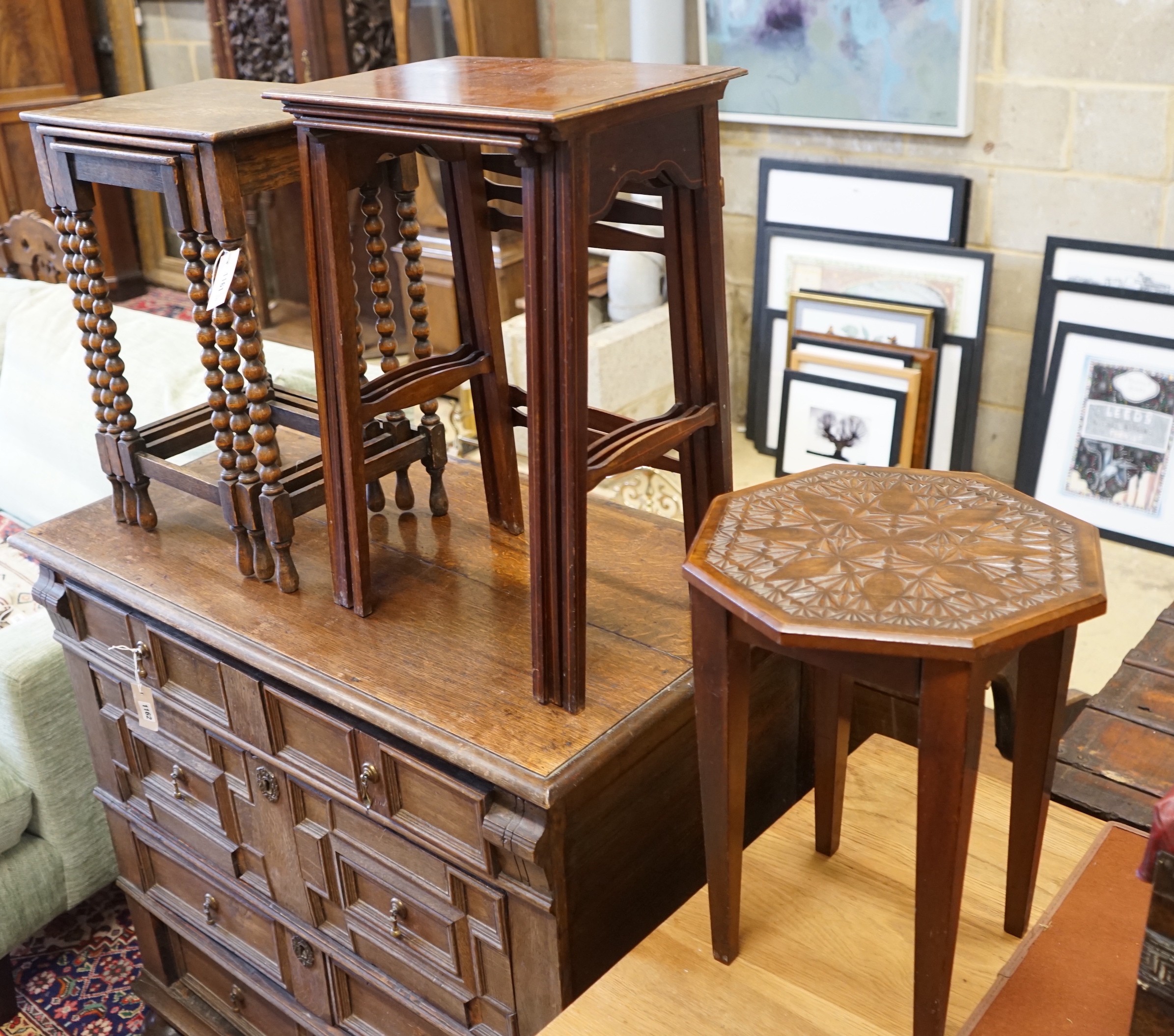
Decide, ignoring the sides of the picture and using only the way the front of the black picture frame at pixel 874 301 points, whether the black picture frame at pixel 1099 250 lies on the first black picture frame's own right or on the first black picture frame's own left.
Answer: on the first black picture frame's own left

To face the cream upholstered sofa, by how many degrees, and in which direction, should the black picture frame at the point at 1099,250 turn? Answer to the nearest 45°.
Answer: approximately 45° to its right

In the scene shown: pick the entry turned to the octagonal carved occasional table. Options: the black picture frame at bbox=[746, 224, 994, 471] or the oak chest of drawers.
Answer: the black picture frame

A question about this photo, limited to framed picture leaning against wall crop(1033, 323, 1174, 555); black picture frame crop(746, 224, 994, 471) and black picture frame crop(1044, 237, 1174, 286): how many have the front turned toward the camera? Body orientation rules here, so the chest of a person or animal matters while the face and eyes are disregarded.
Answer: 3

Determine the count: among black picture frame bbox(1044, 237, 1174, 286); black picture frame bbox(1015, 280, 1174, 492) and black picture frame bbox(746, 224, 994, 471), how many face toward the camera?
3

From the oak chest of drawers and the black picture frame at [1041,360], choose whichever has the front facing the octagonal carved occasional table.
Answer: the black picture frame

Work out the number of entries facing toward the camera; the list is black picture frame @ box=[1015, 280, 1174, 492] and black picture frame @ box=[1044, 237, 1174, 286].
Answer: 2

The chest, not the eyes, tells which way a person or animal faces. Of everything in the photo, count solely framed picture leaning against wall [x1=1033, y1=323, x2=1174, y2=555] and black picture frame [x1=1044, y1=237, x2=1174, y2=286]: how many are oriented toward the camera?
2

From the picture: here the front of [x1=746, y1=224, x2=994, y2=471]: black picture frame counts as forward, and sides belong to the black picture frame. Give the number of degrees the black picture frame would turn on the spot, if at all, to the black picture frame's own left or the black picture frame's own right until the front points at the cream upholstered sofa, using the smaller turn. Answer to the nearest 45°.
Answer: approximately 45° to the black picture frame's own right

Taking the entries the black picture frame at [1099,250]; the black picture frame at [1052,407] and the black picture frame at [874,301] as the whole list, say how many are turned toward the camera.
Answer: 3

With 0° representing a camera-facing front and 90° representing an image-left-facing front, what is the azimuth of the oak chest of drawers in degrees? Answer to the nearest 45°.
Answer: approximately 45°
